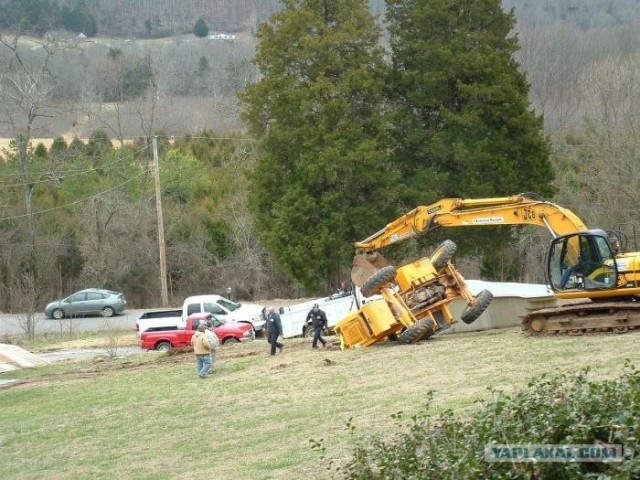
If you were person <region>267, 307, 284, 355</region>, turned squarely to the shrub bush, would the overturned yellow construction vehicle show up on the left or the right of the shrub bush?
left

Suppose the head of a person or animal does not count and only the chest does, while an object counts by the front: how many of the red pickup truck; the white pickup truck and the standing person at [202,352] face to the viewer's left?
0

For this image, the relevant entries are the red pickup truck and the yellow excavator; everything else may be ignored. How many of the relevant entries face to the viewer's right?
1

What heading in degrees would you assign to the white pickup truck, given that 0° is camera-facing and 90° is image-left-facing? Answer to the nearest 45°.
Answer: approximately 270°

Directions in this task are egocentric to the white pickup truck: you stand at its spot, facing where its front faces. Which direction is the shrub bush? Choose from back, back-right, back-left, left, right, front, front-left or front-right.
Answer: right

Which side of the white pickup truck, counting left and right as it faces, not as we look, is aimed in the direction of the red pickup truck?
right

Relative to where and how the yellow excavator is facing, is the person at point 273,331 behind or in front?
in front

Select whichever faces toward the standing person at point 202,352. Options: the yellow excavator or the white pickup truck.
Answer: the yellow excavator

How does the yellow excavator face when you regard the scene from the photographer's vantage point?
facing to the left of the viewer

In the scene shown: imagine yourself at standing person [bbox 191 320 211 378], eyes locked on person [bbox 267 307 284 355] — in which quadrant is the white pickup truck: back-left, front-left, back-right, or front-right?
front-left

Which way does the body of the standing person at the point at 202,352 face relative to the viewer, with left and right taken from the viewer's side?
facing away from the viewer and to the right of the viewer

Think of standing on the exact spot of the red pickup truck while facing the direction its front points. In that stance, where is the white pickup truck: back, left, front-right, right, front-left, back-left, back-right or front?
left

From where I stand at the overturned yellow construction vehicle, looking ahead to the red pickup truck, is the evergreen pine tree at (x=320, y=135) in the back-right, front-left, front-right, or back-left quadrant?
front-right

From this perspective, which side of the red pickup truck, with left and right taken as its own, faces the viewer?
right

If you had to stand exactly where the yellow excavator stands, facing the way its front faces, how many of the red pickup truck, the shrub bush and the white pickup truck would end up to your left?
1

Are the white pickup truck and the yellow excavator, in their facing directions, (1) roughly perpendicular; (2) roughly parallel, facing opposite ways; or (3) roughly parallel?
roughly parallel, facing opposite ways
